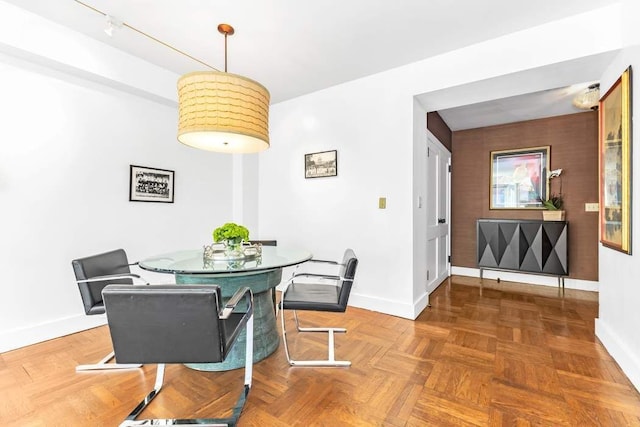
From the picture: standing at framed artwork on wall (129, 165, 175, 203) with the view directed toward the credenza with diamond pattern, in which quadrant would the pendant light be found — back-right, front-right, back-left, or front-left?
front-right

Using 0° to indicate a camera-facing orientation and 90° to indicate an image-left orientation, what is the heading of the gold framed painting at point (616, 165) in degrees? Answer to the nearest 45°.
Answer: approximately 90°

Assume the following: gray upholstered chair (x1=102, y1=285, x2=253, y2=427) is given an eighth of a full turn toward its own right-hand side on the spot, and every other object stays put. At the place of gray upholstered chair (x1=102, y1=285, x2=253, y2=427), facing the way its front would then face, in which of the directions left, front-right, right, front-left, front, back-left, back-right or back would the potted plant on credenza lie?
front-right

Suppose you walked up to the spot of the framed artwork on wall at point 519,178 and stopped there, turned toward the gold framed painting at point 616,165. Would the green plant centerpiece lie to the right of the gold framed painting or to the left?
right

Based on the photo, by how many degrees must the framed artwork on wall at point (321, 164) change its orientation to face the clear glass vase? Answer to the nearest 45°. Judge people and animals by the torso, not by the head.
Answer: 0° — it already faces it

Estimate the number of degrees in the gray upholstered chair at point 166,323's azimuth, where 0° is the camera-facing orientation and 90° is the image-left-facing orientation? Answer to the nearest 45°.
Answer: approximately 180°

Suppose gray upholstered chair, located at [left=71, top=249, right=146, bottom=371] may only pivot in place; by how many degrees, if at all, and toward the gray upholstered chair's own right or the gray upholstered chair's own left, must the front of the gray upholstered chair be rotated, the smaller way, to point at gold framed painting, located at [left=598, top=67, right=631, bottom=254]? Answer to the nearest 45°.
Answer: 0° — it already faces it

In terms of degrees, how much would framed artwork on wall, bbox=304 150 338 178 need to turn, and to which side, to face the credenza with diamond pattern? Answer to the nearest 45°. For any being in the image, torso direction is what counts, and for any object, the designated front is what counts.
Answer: approximately 135° to its left

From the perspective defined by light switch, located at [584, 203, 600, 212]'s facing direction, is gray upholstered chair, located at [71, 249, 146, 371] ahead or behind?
ahead

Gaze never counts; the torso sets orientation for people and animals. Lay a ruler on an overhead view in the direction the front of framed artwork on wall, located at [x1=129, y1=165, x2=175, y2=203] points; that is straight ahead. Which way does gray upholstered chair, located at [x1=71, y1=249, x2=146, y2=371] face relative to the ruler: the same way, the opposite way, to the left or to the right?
the same way

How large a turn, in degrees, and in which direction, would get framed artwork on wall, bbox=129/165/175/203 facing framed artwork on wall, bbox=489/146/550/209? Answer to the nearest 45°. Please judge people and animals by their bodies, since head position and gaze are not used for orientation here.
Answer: approximately 45° to its left

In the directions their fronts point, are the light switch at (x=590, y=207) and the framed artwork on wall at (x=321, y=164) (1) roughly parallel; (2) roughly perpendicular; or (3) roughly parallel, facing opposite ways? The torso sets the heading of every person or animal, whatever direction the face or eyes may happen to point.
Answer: roughly parallel

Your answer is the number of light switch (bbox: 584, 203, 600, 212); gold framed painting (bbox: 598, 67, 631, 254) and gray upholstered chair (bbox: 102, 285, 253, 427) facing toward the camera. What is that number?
1

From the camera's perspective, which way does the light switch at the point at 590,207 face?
toward the camera

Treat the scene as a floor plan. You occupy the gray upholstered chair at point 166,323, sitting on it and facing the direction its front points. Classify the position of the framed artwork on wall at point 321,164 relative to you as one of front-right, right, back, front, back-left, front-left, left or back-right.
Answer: front-right

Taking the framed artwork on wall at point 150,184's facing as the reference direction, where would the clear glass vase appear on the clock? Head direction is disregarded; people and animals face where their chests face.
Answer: The clear glass vase is roughly at 1 o'clock from the framed artwork on wall.

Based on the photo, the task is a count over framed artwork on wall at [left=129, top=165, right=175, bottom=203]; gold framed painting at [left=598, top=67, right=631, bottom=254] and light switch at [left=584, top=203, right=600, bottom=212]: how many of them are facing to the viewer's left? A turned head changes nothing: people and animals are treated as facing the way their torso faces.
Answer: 1

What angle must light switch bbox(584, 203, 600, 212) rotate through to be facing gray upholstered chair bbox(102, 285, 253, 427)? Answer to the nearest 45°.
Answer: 0° — it already faces it
